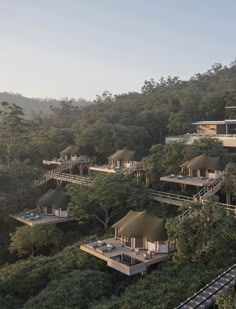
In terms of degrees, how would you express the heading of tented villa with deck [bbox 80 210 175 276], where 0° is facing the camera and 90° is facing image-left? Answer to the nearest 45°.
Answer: approximately 45°

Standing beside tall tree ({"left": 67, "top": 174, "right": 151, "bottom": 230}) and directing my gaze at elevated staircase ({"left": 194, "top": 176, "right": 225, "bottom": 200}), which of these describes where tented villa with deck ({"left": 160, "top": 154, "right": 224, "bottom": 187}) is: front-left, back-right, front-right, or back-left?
front-left

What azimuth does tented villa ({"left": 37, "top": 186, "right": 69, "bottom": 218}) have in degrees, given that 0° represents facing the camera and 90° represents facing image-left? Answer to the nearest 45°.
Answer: approximately 45°

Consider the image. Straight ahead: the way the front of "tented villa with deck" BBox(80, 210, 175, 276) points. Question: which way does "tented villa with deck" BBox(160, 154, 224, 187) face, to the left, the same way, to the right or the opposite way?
the same way

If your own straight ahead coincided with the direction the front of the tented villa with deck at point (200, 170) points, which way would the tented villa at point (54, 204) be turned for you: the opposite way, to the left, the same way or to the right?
the same way

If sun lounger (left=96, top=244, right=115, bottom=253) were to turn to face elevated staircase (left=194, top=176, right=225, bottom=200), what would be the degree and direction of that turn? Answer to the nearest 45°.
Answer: approximately 180°

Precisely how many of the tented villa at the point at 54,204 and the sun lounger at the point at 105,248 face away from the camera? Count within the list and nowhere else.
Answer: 0

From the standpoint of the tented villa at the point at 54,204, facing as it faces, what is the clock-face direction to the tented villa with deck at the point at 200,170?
the tented villa with deck at the point at 200,170 is roughly at 8 o'clock from the tented villa at the point at 54,204.

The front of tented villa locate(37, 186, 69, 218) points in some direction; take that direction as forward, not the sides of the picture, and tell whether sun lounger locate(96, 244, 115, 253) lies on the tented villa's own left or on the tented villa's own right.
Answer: on the tented villa's own left

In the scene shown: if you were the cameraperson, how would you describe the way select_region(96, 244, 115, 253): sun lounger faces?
facing the viewer and to the left of the viewer

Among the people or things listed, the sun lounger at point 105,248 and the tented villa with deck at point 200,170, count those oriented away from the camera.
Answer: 0

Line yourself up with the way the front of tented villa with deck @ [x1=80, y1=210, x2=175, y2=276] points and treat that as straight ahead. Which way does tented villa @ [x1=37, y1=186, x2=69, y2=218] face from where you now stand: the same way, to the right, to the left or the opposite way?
the same way

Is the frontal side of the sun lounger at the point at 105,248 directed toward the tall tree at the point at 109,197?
no

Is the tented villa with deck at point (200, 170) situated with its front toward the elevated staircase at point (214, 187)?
no

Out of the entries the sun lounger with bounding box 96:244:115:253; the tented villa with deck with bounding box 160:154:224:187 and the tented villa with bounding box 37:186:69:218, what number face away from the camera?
0

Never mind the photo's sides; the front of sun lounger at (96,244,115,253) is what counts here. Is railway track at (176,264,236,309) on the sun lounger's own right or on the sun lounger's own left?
on the sun lounger's own left

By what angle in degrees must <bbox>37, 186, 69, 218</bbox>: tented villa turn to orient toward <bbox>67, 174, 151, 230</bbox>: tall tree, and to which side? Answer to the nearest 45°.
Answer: approximately 90° to its left

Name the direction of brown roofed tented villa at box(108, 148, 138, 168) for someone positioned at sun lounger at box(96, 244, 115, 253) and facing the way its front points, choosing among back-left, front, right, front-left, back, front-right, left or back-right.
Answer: back-right

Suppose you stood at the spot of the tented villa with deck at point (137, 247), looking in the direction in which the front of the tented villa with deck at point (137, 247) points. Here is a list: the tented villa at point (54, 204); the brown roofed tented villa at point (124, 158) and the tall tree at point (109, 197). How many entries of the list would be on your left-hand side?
0

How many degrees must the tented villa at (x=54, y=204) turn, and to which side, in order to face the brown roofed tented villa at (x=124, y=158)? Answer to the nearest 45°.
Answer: approximately 180°

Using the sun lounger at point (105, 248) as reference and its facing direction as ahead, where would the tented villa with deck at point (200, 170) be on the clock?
The tented villa with deck is roughly at 6 o'clock from the sun lounger.

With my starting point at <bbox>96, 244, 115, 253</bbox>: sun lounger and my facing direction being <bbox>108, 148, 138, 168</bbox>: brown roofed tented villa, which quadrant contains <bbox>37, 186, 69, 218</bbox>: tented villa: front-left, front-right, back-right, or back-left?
front-left
